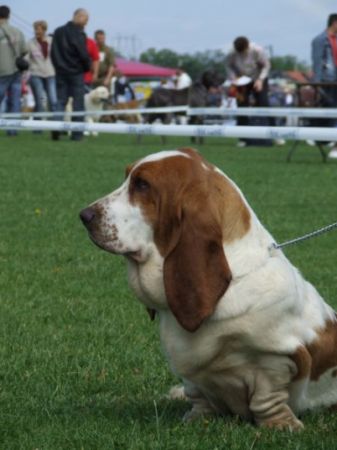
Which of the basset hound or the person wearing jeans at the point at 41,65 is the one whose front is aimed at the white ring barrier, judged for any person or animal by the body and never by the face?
the person wearing jeans

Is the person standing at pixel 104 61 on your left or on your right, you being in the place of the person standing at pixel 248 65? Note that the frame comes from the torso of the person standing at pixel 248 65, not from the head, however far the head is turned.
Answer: on your right

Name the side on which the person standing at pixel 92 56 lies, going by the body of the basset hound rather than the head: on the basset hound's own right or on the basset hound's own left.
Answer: on the basset hound's own right

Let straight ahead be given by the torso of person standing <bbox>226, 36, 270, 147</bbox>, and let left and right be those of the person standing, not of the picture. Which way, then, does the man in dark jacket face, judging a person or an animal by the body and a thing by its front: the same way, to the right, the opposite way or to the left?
the opposite way

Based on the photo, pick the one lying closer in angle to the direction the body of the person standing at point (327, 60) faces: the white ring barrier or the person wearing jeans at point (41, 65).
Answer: the white ring barrier

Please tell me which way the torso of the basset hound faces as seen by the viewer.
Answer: to the viewer's left
